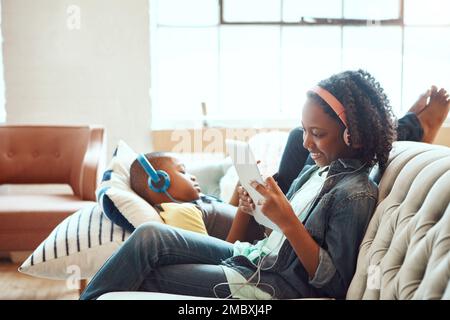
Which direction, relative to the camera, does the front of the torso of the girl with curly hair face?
to the viewer's left

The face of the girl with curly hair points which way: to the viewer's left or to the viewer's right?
to the viewer's left

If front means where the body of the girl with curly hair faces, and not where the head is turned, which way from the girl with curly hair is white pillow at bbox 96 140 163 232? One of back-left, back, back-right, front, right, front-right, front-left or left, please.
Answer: front-right

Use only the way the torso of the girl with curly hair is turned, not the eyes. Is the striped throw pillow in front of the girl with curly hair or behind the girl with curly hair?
in front
